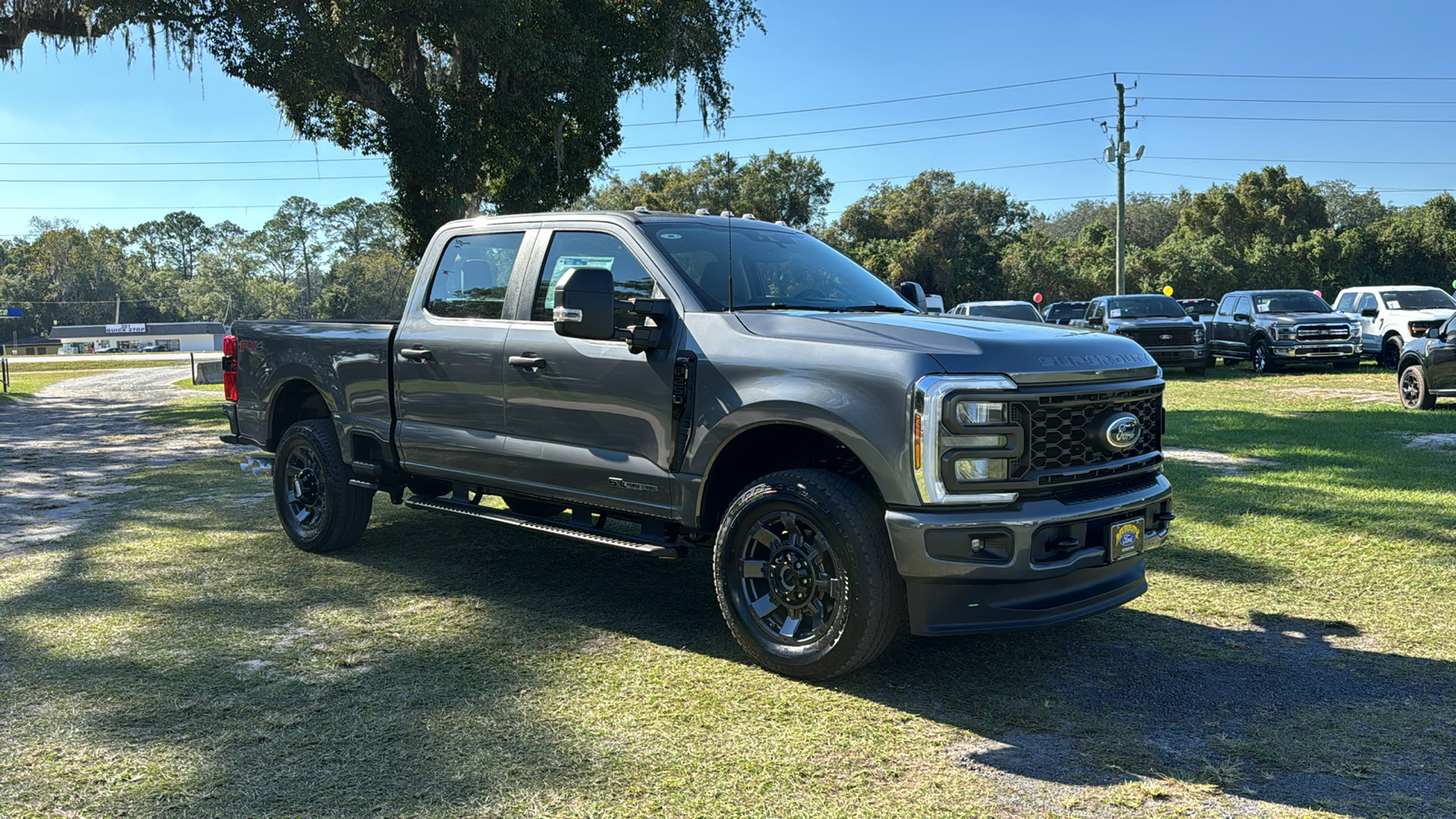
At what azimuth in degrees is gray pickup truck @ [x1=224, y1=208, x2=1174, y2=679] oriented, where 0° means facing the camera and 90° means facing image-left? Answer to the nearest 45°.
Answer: approximately 315°

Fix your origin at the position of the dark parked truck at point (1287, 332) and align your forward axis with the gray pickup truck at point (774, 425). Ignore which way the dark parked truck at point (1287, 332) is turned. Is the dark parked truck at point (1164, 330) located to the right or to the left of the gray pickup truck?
right

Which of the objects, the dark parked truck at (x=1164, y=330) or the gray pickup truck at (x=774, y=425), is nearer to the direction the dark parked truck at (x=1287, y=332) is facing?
the gray pickup truck

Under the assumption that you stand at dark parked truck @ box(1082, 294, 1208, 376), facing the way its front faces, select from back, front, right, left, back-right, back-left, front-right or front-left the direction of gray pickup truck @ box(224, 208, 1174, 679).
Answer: front-right

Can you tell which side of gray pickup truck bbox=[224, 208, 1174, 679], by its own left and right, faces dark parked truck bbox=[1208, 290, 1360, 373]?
left

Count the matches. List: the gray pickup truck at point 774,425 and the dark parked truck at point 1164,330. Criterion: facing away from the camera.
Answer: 0

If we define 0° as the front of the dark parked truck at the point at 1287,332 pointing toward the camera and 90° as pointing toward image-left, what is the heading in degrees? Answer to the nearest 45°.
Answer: approximately 315°

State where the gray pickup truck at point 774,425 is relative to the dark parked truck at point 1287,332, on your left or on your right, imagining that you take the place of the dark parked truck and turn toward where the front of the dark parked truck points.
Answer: on your right

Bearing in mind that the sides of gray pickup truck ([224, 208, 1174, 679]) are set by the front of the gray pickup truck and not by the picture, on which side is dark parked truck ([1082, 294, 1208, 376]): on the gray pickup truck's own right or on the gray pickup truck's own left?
on the gray pickup truck's own left

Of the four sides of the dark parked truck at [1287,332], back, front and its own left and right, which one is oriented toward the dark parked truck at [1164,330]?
right
